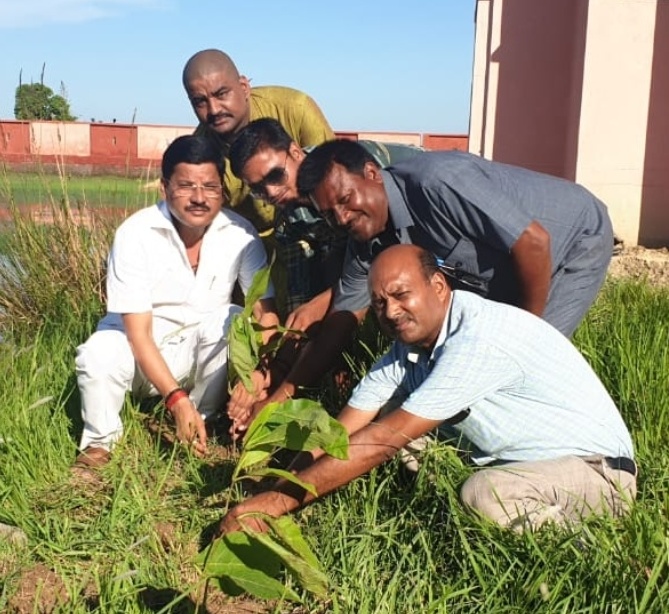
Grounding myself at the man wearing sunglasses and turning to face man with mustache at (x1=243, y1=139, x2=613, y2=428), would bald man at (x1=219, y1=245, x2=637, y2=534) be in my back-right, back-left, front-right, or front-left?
front-right

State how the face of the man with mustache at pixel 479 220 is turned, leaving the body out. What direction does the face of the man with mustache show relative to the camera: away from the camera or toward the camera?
toward the camera

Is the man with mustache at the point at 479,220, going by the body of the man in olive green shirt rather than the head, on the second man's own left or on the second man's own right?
on the second man's own left

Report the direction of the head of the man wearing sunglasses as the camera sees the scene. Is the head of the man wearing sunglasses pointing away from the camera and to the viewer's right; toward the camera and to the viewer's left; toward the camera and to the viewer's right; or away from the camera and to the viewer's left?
toward the camera and to the viewer's left

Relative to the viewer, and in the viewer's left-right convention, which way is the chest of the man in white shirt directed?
facing the viewer

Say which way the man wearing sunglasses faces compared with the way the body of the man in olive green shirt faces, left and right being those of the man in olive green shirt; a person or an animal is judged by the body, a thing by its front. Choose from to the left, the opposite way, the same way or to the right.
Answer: the same way

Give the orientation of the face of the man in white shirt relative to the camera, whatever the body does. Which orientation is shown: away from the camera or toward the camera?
toward the camera

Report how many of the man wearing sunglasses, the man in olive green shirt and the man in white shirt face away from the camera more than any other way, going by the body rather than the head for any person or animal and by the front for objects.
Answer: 0
